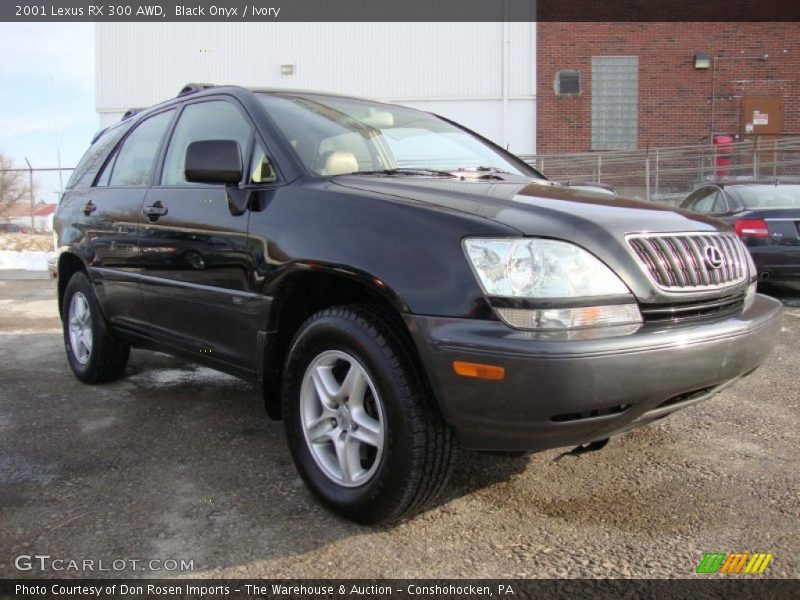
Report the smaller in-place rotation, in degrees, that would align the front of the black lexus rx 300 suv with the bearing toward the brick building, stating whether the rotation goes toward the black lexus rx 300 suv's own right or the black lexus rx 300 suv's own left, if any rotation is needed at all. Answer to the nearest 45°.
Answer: approximately 135° to the black lexus rx 300 suv's own left

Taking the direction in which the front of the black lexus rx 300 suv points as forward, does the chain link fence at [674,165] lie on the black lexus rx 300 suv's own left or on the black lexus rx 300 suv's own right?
on the black lexus rx 300 suv's own left

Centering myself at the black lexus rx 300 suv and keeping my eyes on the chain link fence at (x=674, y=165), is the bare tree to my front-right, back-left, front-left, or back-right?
front-left

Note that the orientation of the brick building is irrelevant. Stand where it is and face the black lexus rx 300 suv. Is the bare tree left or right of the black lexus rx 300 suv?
right

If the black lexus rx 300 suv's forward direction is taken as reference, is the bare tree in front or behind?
behind

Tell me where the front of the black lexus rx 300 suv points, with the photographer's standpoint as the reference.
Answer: facing the viewer and to the right of the viewer
